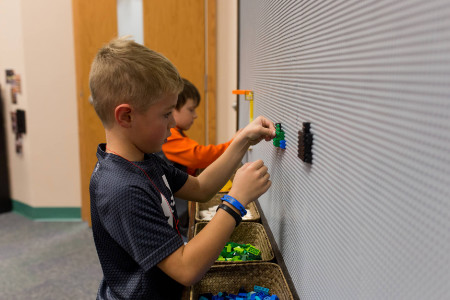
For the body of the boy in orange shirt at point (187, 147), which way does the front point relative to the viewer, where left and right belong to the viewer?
facing to the right of the viewer

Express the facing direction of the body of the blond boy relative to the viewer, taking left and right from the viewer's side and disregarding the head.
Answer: facing to the right of the viewer

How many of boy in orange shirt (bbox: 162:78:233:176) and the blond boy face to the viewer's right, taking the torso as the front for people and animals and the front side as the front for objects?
2

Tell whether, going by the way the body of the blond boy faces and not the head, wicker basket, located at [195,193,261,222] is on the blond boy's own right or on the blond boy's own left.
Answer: on the blond boy's own left

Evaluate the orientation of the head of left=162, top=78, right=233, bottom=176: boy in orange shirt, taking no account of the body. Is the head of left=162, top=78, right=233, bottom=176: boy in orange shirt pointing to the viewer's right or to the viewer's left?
to the viewer's right

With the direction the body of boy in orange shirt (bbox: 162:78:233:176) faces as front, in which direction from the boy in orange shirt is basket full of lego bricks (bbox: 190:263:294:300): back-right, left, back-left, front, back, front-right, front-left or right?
right

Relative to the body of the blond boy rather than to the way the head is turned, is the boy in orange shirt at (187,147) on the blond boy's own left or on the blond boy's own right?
on the blond boy's own left

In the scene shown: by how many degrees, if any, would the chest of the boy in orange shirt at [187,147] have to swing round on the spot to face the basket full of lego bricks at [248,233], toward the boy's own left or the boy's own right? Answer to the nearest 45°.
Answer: approximately 90° to the boy's own right

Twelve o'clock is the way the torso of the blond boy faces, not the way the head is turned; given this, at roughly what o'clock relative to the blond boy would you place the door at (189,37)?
The door is roughly at 9 o'clock from the blond boy.
